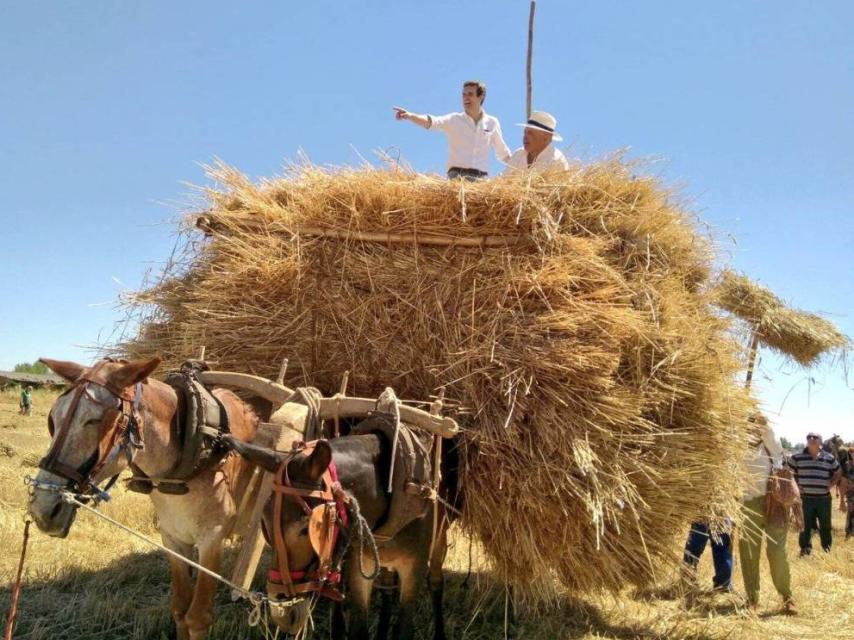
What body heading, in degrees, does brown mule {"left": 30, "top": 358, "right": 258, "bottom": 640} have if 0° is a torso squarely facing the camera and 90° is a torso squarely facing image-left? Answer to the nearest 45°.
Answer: approximately 45°

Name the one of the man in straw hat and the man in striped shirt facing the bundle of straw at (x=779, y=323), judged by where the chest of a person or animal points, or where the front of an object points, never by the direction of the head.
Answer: the man in striped shirt

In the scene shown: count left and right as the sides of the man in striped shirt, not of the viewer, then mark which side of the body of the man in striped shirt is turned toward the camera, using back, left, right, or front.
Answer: front

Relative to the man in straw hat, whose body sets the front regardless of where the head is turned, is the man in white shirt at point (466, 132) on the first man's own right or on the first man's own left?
on the first man's own right

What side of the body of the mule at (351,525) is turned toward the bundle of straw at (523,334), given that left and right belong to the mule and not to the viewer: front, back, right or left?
back

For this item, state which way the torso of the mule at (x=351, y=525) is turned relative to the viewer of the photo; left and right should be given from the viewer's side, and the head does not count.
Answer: facing the viewer and to the left of the viewer

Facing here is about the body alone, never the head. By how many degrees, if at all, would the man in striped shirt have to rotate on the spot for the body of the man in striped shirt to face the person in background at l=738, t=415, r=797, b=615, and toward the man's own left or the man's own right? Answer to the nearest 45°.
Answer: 0° — they already face them

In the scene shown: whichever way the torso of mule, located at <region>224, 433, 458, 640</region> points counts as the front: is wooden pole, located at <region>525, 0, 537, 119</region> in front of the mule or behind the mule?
behind

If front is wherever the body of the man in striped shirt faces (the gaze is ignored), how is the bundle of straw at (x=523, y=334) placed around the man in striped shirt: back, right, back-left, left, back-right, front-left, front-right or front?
front

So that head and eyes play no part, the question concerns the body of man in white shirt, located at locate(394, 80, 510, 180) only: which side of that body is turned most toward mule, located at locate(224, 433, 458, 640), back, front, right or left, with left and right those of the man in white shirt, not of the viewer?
front

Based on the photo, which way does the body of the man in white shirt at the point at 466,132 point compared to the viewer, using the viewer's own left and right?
facing the viewer

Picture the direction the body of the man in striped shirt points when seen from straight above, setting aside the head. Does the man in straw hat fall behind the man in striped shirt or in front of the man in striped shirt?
in front

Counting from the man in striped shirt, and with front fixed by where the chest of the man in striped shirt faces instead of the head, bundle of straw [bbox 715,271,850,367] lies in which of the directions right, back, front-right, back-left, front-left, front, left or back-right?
front
